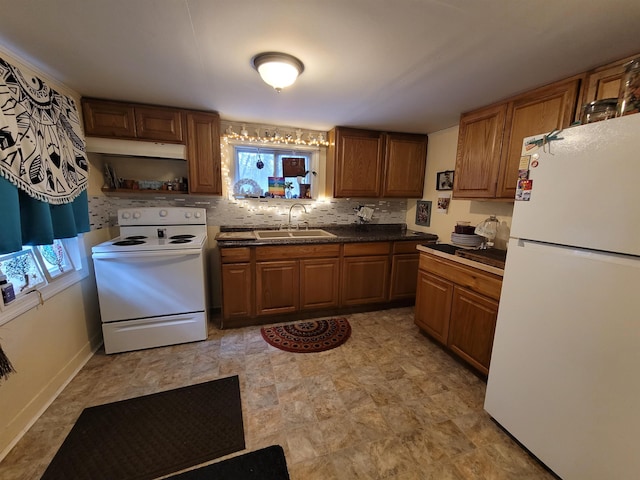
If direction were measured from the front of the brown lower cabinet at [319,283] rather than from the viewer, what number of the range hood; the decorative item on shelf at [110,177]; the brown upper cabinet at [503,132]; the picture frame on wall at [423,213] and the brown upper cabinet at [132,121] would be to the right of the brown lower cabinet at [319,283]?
3

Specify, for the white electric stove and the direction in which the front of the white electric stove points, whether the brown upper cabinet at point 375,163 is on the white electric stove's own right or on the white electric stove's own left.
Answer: on the white electric stove's own left

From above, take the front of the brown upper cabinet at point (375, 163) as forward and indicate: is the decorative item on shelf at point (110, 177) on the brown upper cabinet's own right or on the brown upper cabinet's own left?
on the brown upper cabinet's own right

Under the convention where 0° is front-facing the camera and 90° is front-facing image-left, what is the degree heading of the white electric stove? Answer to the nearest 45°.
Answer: approximately 0°

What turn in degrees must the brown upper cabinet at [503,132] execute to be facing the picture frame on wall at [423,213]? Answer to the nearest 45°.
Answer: approximately 90° to its right

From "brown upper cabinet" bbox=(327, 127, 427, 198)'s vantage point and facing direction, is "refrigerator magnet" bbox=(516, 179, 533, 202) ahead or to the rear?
ahead

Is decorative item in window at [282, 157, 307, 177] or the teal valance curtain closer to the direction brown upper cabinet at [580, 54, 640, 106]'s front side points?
the teal valance curtain

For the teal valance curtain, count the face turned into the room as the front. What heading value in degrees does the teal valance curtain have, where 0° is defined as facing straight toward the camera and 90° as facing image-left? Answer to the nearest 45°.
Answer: approximately 315°

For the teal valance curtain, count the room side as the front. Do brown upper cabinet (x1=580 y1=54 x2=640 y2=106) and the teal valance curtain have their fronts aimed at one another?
yes

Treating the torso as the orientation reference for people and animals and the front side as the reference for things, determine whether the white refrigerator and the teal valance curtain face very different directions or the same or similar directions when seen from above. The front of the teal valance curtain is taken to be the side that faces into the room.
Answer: very different directions
